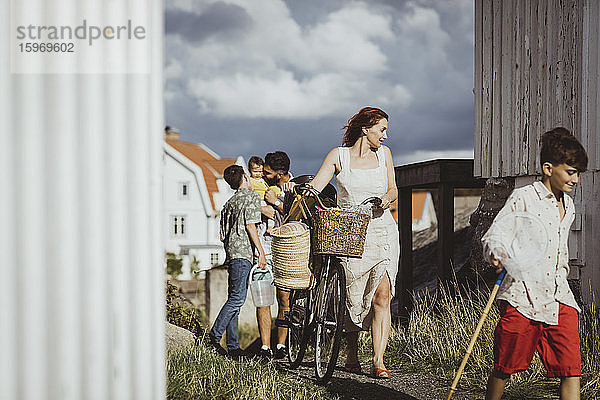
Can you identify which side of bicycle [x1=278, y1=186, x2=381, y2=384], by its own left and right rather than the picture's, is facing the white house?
back

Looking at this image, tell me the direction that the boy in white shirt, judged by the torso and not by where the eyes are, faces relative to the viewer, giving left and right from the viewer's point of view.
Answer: facing the viewer and to the right of the viewer

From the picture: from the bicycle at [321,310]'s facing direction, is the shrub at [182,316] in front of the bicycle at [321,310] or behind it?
behind

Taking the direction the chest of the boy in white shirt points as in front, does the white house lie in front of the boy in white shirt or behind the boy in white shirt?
behind

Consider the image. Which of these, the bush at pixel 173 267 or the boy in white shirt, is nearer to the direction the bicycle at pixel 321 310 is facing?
the boy in white shirt

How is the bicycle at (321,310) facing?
toward the camera

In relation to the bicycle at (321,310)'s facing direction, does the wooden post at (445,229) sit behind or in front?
behind

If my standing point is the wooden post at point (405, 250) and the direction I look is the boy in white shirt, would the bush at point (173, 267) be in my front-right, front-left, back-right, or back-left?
back-right

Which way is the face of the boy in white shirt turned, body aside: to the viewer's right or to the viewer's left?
to the viewer's right

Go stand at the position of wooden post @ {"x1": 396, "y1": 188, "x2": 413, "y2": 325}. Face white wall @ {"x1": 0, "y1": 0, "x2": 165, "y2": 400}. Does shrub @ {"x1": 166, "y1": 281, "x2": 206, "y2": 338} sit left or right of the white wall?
right

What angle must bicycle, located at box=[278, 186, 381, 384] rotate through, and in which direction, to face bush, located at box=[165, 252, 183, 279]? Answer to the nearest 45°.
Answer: approximately 180°

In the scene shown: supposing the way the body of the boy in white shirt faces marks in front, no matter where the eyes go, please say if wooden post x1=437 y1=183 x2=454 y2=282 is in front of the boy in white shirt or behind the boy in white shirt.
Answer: behind

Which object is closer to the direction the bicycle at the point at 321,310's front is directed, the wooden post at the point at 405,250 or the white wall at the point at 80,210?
the white wall

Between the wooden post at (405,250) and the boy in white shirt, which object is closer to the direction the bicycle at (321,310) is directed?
the boy in white shirt

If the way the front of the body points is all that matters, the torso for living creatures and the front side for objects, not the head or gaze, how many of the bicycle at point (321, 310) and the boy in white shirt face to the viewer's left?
0
